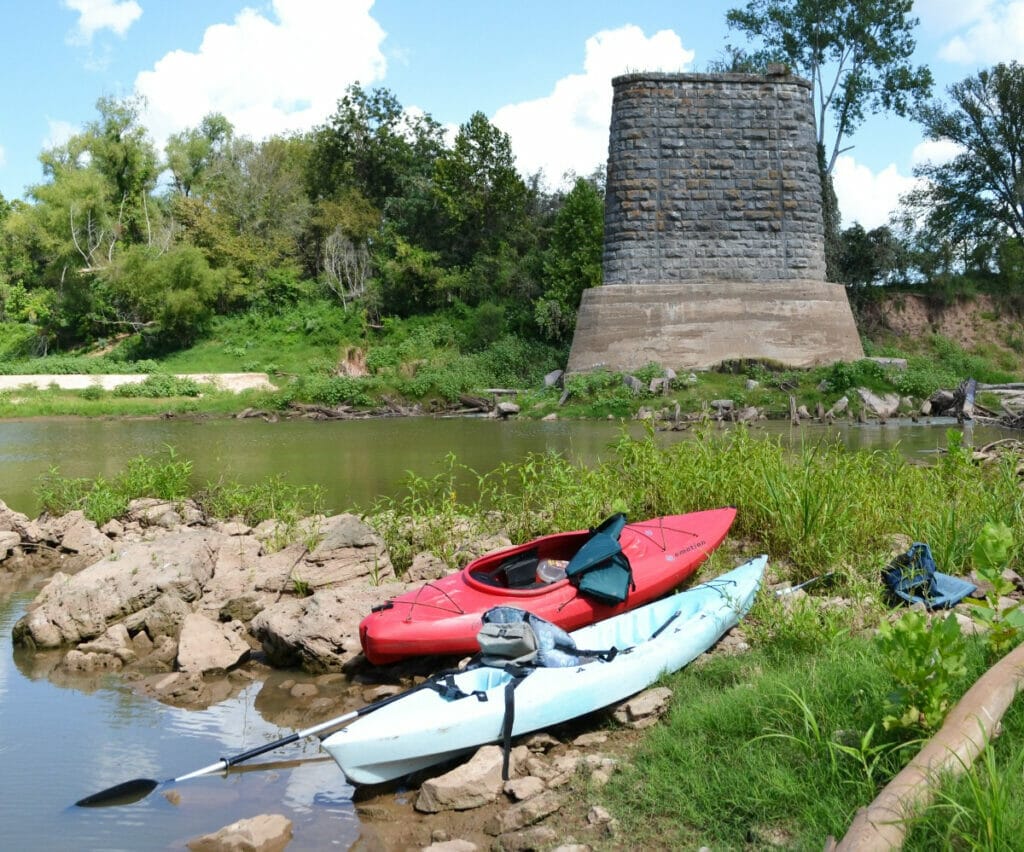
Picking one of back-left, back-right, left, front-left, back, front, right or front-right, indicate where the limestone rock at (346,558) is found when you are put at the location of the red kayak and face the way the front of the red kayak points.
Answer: left

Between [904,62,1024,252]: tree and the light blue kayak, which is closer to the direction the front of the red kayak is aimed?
the tree

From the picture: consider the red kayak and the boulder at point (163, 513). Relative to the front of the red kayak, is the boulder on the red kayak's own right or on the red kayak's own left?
on the red kayak's own left

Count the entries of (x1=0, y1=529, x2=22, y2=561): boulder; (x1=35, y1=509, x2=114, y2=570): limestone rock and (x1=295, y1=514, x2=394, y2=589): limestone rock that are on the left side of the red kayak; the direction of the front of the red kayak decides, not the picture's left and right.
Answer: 3

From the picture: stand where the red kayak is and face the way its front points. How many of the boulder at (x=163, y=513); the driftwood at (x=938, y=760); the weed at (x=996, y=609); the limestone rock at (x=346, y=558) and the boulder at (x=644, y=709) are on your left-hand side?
2

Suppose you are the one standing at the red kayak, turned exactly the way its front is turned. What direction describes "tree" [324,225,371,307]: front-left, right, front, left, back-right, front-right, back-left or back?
front-left

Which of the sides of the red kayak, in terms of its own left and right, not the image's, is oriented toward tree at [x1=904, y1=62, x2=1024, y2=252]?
front

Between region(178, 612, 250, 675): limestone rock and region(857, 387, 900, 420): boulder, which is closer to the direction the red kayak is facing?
the boulder

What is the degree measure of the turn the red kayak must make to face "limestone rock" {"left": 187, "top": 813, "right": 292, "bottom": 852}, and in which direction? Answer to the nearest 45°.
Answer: approximately 180°

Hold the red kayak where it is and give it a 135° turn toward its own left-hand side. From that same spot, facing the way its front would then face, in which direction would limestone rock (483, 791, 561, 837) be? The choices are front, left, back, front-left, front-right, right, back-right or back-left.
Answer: left

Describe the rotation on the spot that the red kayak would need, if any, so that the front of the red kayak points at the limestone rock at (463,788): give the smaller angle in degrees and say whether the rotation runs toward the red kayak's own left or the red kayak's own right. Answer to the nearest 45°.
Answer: approximately 135° to the red kayak's own right

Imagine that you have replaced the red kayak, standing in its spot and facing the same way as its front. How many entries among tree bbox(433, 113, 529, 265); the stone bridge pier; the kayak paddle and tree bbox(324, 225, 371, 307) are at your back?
1

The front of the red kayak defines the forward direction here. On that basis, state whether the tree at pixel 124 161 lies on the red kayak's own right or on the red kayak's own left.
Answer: on the red kayak's own left

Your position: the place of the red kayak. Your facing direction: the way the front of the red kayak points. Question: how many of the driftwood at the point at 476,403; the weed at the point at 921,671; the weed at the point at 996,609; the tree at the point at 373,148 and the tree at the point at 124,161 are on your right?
2

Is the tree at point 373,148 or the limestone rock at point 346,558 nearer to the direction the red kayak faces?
the tree

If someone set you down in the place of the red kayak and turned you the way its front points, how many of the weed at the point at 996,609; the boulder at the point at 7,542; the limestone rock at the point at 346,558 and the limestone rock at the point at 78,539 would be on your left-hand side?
3

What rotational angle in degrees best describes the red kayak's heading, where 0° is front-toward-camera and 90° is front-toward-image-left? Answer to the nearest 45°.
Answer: approximately 225°

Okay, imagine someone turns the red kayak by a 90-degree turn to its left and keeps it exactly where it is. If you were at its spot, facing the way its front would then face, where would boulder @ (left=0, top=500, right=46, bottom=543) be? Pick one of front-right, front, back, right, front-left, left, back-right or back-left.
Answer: front
